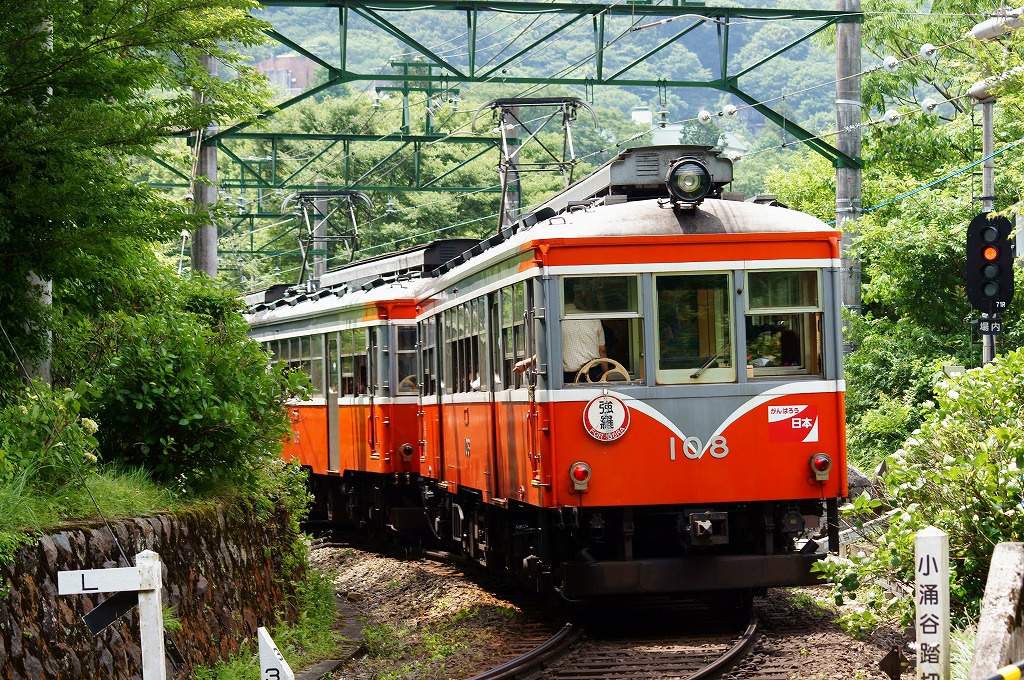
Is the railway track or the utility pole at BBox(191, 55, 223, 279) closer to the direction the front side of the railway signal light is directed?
the railway track

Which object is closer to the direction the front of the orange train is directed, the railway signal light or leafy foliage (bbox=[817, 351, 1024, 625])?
the leafy foliage

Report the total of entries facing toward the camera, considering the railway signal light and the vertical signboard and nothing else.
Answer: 2

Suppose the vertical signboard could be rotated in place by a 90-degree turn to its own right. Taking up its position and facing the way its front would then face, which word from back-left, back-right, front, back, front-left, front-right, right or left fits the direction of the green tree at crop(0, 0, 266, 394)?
front

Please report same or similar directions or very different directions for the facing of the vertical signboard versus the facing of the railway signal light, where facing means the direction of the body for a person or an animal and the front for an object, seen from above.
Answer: same or similar directions

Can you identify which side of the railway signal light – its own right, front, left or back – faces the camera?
front

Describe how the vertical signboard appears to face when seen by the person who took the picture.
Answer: facing the viewer

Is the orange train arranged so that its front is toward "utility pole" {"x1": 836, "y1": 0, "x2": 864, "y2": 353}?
no

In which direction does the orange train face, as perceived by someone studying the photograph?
facing the viewer and to the right of the viewer

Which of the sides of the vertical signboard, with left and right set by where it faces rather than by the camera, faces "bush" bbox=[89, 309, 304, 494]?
right

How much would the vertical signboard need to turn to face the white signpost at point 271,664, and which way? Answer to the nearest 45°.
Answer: approximately 45° to its right

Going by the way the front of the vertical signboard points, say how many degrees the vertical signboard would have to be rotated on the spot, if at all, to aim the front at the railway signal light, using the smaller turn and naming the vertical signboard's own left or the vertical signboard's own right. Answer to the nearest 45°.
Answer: approximately 180°

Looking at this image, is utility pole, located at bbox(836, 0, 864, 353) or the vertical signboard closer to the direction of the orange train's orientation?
the vertical signboard

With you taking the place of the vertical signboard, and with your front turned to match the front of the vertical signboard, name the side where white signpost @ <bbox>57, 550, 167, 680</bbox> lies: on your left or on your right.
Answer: on your right
